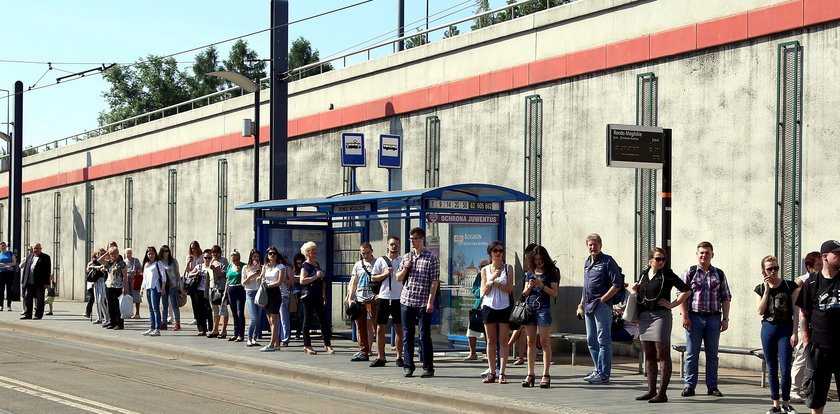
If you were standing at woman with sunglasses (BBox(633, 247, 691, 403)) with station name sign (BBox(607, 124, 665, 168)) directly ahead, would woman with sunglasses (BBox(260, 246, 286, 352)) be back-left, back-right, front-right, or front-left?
front-left

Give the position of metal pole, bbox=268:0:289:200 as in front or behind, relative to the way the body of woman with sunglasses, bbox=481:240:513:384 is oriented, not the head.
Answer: behind

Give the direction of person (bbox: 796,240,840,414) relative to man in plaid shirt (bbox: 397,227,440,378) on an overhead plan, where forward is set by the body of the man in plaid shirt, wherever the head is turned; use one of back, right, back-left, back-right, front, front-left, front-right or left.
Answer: left

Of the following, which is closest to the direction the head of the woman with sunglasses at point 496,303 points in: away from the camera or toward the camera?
toward the camera

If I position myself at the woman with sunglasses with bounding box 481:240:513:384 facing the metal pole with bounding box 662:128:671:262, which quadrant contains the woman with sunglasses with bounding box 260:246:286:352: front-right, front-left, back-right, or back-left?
back-left

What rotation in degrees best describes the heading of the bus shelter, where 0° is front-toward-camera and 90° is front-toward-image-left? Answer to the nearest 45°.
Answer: approximately 45°

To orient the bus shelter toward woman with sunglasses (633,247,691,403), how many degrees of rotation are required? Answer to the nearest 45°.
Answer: approximately 90° to its left

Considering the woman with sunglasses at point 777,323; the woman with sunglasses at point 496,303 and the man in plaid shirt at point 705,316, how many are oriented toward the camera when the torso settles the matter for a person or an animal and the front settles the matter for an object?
3

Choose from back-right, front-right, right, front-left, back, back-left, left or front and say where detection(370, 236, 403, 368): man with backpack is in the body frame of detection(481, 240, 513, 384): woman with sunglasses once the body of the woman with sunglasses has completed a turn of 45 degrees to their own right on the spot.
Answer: right

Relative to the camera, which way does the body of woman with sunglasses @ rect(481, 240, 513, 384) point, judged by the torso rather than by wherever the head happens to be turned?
toward the camera

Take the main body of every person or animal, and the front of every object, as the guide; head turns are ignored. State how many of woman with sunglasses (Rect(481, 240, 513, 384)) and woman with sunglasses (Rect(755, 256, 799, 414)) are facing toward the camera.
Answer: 2

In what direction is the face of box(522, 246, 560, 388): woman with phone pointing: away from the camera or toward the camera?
toward the camera

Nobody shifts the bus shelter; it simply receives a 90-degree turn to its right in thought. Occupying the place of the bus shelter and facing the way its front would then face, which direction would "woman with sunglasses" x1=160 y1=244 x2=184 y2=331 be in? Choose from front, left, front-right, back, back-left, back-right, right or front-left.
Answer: front

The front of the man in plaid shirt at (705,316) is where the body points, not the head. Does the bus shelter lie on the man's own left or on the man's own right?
on the man's own right

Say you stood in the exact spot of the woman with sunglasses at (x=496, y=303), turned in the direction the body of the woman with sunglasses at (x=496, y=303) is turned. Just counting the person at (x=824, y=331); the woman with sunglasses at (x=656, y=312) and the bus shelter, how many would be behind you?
1

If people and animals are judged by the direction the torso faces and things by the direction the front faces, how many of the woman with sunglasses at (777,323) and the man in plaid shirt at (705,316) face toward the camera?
2

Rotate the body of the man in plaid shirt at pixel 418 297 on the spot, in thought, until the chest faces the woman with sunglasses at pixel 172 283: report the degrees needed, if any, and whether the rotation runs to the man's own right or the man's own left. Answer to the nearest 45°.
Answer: approximately 90° to the man's own right

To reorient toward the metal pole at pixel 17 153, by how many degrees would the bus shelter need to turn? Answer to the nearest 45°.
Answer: approximately 90° to its right

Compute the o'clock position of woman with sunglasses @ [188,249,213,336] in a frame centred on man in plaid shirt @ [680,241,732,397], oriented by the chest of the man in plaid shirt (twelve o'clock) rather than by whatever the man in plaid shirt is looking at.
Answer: The woman with sunglasses is roughly at 4 o'clock from the man in plaid shirt.
